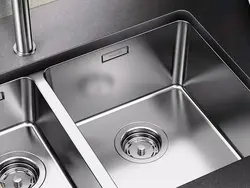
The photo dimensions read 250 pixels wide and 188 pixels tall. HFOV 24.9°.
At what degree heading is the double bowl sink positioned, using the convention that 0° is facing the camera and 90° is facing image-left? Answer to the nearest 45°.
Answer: approximately 315°
